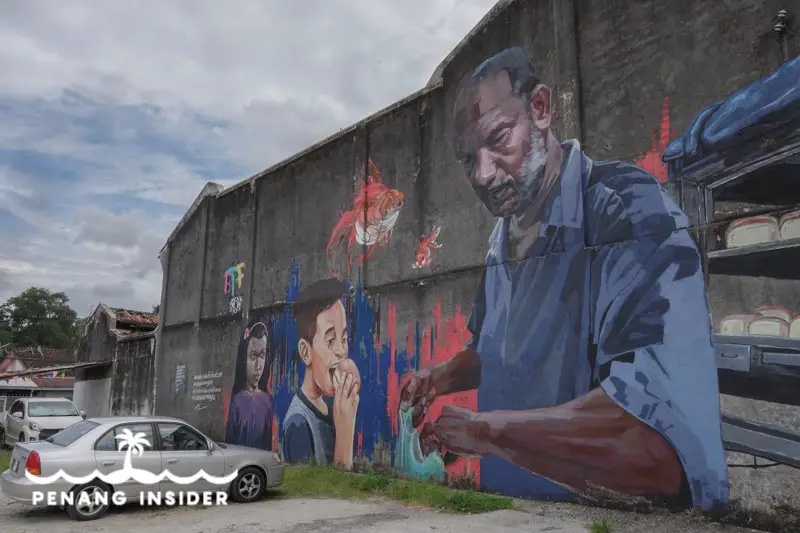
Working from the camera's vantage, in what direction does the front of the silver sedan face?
facing away from the viewer and to the right of the viewer

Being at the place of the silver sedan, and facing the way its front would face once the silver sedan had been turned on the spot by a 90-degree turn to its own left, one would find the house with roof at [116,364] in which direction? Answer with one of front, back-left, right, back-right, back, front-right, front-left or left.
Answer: front-right

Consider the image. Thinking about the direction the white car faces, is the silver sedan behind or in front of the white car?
in front

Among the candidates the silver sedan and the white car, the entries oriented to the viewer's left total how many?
0

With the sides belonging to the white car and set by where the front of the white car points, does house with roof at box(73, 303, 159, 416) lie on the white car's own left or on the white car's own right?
on the white car's own left

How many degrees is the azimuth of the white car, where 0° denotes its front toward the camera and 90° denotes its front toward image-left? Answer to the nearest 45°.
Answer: approximately 315°

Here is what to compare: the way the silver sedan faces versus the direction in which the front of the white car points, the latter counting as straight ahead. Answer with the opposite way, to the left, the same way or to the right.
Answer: to the left
